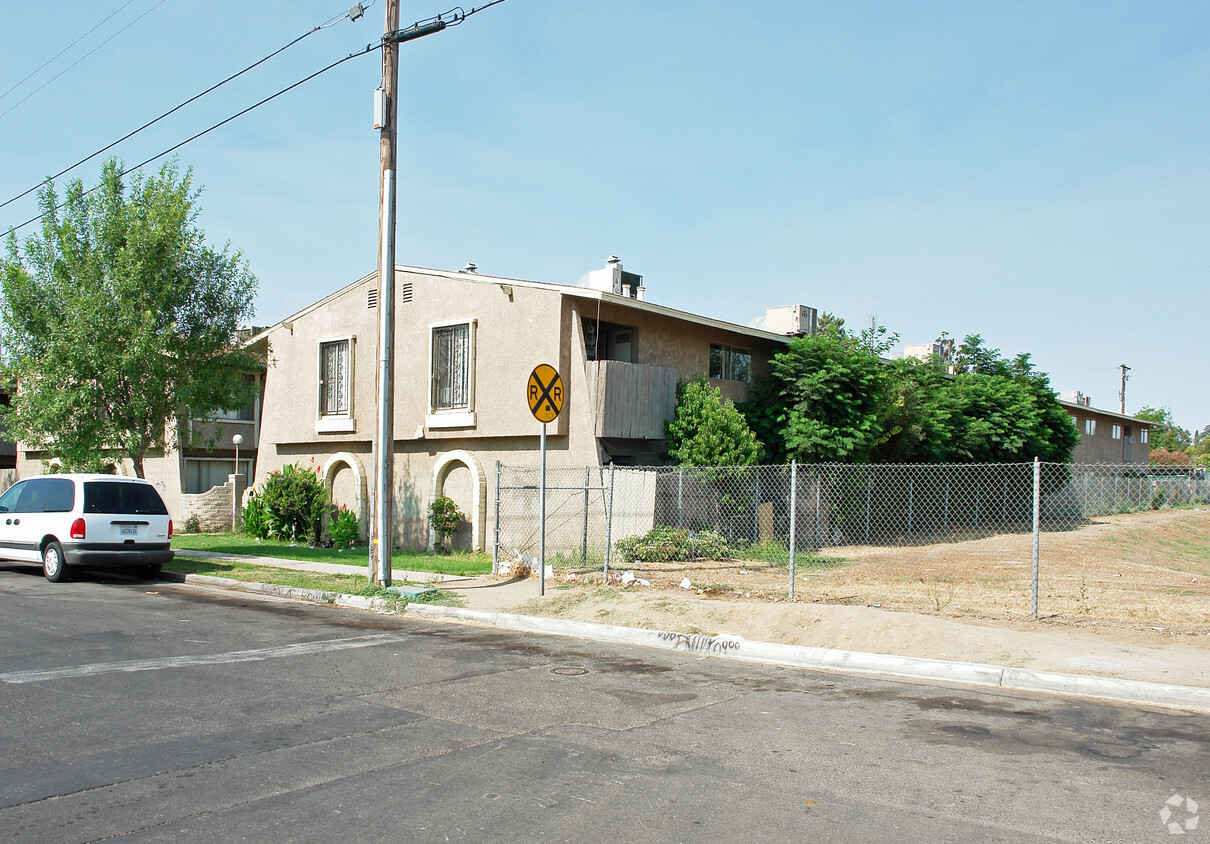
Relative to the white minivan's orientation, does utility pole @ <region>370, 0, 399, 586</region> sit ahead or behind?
behind

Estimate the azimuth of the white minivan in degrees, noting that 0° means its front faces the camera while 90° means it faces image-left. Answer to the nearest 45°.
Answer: approximately 135°

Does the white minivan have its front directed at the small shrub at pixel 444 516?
no

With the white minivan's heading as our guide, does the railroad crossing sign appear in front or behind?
behind

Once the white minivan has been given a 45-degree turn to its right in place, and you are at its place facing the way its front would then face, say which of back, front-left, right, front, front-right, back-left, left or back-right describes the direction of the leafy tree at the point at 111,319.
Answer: front

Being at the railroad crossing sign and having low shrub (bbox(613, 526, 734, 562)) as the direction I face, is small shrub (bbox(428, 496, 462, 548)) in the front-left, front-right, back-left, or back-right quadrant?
front-left

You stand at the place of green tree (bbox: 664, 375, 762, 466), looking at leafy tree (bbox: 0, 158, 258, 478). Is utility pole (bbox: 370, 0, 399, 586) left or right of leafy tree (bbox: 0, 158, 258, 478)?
left

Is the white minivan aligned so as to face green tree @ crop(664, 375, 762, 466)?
no
